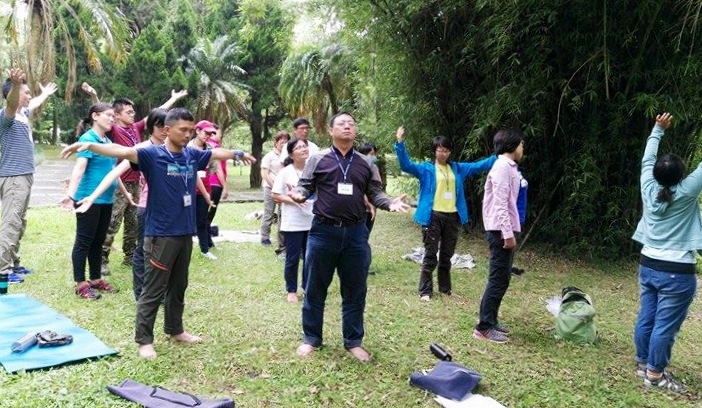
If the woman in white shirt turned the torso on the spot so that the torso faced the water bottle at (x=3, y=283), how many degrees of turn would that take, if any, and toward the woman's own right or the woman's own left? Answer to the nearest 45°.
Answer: approximately 135° to the woman's own right

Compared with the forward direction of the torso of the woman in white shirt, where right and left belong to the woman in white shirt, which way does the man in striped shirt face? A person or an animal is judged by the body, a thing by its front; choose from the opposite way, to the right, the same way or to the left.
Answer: to the left

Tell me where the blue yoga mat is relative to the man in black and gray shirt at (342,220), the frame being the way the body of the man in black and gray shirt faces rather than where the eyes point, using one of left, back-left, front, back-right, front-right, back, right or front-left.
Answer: right

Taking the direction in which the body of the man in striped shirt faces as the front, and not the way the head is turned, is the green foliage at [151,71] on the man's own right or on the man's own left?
on the man's own left

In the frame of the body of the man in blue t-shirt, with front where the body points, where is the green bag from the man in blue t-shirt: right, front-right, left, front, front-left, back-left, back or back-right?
front-left

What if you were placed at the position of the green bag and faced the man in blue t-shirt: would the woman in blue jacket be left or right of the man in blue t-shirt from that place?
right

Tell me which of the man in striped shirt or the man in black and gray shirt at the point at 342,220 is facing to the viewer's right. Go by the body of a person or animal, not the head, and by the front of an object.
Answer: the man in striped shirt

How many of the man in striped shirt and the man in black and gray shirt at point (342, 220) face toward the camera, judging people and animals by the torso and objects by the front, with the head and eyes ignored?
1

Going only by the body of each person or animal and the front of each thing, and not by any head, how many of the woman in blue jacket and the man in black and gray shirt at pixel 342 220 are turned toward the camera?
2

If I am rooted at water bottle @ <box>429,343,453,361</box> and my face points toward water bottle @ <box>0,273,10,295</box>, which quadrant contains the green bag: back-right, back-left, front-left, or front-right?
back-right

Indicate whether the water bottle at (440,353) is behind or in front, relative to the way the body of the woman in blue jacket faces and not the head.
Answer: in front

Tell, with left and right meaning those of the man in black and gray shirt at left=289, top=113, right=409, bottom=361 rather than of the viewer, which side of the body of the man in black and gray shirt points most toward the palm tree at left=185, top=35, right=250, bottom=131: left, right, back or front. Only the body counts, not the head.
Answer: back

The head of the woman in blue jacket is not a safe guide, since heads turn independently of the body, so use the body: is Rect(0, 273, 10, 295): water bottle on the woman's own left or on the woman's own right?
on the woman's own right

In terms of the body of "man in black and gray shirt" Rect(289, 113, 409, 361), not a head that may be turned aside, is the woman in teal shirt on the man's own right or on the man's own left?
on the man's own right
